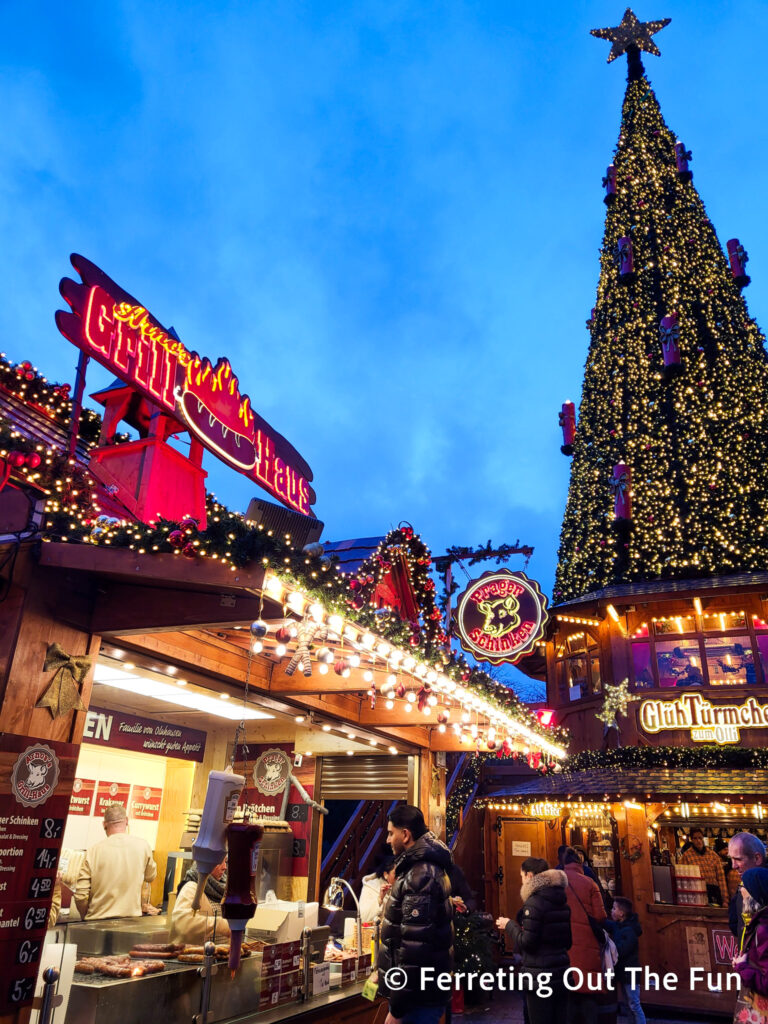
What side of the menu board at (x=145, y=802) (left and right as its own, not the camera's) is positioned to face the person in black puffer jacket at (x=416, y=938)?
front

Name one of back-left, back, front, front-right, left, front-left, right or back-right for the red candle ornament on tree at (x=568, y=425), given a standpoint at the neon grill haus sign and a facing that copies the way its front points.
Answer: left

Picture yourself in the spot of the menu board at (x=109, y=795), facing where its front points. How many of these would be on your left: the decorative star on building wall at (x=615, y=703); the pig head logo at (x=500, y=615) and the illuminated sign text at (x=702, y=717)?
3

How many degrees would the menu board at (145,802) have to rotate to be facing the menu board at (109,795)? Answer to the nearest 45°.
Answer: approximately 45° to its right

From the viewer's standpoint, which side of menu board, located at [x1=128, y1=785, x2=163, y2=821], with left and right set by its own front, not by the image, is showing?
front

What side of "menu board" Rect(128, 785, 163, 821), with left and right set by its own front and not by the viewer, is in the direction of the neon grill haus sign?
front

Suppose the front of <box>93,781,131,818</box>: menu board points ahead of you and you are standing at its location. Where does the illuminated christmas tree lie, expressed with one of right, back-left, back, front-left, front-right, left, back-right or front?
left

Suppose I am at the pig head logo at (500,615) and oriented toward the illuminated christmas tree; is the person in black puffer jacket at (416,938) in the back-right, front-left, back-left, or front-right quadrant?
back-right

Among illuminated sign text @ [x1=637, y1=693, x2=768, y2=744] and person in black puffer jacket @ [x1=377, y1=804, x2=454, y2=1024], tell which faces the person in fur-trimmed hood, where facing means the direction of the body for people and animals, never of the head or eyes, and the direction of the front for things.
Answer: the illuminated sign text

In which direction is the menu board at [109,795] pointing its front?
toward the camera

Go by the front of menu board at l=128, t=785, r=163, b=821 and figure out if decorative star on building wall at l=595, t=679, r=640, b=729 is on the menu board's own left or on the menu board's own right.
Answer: on the menu board's own left
